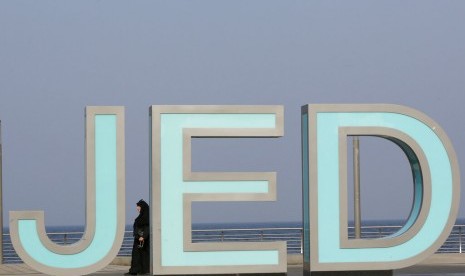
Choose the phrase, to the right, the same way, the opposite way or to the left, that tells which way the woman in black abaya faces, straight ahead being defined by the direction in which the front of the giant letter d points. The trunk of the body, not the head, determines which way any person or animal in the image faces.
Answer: to the right

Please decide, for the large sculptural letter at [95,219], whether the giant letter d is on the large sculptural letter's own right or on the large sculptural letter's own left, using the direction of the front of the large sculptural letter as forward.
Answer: on the large sculptural letter's own left

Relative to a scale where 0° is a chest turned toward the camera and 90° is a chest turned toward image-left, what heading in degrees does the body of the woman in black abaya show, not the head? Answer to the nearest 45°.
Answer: approximately 90°

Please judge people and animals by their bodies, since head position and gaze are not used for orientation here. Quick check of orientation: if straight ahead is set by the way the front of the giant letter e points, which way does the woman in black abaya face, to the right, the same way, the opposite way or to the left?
to the right

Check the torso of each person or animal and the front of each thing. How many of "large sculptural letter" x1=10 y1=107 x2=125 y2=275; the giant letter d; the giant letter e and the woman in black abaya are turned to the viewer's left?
1

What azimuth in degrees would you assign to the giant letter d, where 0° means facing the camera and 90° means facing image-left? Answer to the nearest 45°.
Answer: approximately 0°

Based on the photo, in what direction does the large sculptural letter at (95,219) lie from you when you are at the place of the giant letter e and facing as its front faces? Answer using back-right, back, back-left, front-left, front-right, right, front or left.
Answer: right

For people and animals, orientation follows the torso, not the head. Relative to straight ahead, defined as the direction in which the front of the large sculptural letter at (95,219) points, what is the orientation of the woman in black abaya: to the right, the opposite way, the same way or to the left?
to the right
